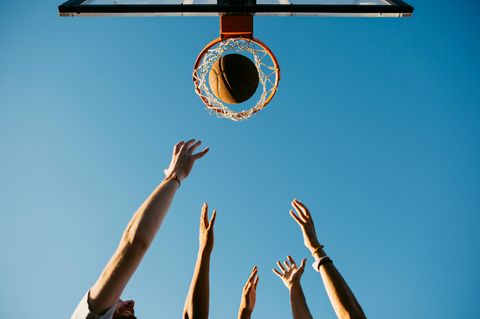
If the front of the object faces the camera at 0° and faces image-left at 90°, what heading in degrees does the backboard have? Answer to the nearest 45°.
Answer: approximately 0°
